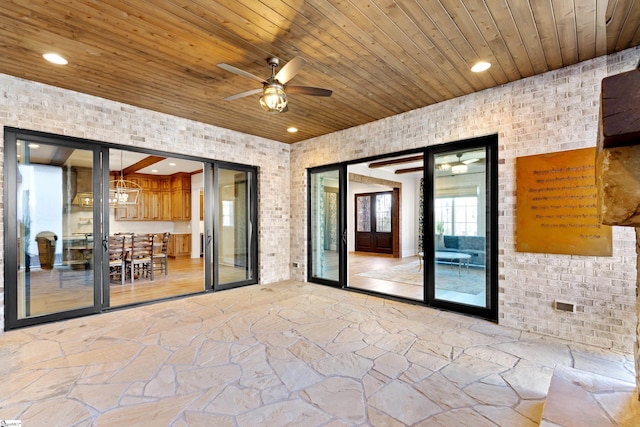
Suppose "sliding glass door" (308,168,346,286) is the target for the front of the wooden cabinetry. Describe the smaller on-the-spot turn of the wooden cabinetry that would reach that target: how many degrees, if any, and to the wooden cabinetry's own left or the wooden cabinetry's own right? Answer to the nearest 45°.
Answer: approximately 45° to the wooden cabinetry's own left

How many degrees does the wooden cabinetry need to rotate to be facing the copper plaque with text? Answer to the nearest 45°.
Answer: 0° — it already faces it

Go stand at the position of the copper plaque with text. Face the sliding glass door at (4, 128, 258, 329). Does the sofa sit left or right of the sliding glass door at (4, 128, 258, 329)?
right

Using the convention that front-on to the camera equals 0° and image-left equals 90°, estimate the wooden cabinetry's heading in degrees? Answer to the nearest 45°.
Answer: approximately 0°

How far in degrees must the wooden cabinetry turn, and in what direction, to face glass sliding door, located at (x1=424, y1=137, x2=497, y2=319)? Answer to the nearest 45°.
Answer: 0° — it already faces it

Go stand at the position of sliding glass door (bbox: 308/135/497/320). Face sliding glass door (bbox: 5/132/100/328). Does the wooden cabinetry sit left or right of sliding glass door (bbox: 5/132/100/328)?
right
